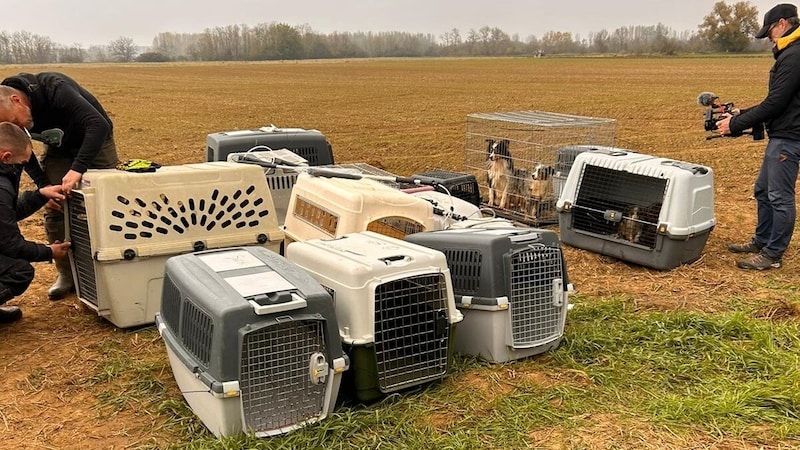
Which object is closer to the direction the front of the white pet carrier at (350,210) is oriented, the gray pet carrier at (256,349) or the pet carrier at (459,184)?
the gray pet carrier

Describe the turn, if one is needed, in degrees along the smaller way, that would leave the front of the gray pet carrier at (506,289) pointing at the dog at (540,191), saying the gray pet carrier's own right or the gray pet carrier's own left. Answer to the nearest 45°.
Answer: approximately 135° to the gray pet carrier's own left

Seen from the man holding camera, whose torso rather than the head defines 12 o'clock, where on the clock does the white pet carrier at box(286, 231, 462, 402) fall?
The white pet carrier is roughly at 10 o'clock from the man holding camera.

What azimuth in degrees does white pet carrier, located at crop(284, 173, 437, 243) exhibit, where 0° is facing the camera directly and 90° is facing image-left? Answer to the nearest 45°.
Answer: approximately 315°

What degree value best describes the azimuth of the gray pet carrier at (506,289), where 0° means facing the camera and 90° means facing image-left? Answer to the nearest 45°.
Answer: approximately 315°

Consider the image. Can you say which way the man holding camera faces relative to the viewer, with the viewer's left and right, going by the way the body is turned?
facing to the left of the viewer

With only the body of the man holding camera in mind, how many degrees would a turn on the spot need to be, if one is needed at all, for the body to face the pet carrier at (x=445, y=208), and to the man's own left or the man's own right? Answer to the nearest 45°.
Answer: approximately 45° to the man's own left

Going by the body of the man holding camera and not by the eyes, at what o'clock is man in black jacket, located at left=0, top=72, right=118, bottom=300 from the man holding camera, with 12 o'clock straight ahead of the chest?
The man in black jacket is roughly at 11 o'clock from the man holding camera.

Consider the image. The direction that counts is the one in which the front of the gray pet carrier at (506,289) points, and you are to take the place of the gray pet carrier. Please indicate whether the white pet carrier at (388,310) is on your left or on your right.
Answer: on your right

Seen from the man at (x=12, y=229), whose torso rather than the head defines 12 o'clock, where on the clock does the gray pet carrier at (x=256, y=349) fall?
The gray pet carrier is roughly at 2 o'clock from the man.
